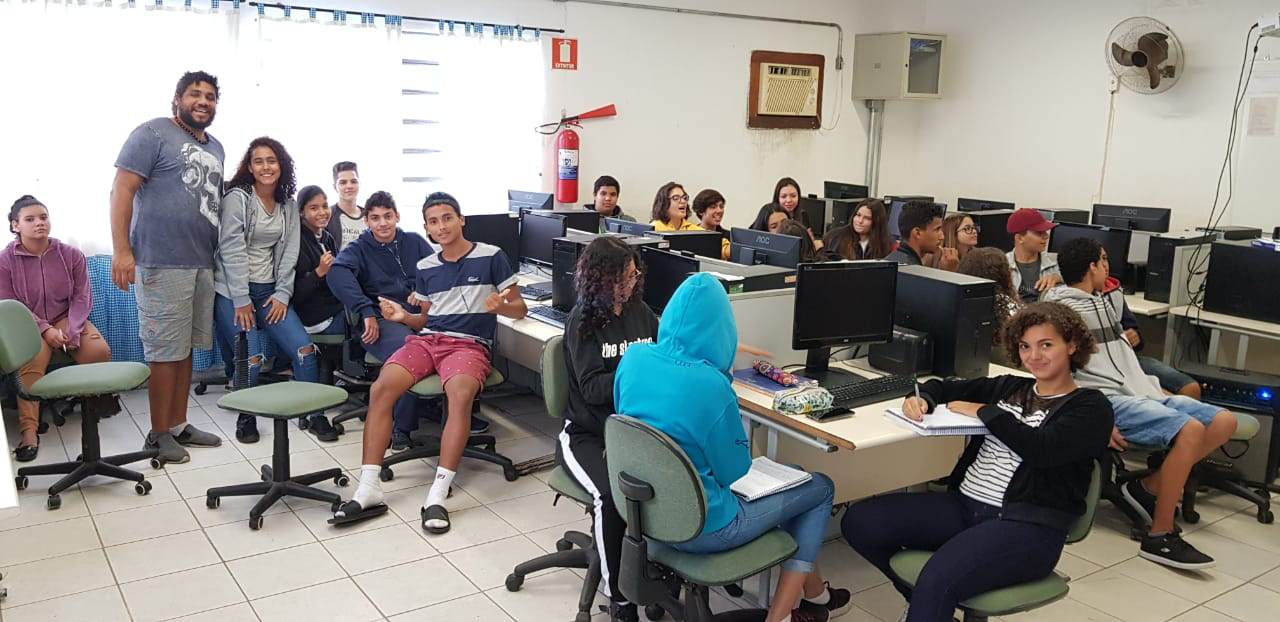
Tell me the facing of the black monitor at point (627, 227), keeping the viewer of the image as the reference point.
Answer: facing away from the viewer

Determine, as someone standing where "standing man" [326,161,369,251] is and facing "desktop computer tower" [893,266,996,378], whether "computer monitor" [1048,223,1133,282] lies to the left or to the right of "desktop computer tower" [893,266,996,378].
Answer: left

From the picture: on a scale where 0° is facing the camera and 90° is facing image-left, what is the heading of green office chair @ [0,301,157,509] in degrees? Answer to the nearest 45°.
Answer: approximately 270°

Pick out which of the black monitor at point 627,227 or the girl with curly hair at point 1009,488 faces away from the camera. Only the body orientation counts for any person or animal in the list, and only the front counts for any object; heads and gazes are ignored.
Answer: the black monitor

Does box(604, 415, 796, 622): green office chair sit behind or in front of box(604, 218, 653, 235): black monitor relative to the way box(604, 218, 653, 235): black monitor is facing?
behind

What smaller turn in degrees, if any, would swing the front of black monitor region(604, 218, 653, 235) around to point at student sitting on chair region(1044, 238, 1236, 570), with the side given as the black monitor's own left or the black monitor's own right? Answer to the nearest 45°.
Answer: approximately 135° to the black monitor's own right

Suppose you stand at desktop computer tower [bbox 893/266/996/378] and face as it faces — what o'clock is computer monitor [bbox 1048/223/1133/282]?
The computer monitor is roughly at 8 o'clock from the desktop computer tower.

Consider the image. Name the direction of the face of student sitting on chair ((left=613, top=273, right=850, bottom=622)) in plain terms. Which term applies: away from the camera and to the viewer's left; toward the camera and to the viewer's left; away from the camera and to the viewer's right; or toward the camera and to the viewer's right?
away from the camera and to the viewer's right
